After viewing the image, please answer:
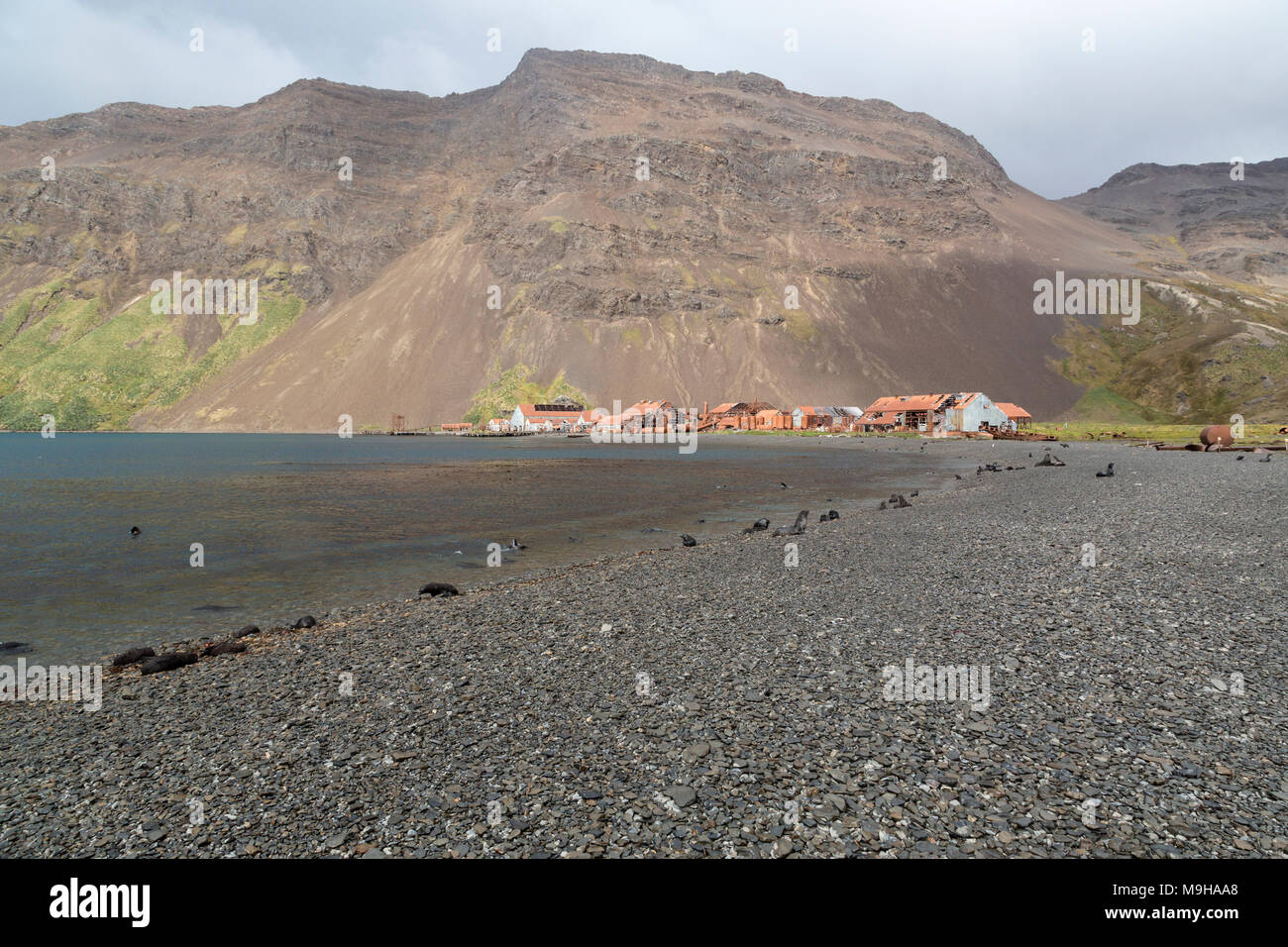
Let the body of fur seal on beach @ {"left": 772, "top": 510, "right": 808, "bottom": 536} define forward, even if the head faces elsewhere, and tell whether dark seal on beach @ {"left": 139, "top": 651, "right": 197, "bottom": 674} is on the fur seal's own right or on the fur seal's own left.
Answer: on the fur seal's own right

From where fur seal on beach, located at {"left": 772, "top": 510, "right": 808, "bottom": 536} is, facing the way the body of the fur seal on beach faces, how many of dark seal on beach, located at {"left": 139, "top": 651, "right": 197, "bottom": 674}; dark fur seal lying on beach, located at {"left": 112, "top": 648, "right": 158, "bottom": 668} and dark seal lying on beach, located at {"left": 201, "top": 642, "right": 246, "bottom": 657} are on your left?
0

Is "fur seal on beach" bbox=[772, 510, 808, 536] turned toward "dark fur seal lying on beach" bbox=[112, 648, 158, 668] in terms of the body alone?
no

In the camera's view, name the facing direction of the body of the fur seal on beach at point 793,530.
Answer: to the viewer's right
